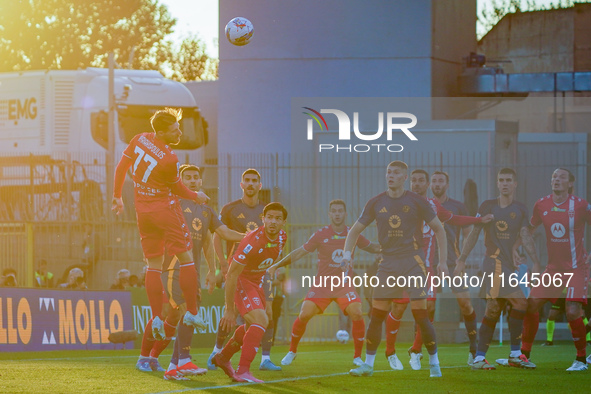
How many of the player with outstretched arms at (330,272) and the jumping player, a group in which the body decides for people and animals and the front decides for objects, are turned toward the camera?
1

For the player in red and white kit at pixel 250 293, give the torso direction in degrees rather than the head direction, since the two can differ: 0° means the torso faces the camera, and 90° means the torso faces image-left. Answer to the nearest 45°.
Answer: approximately 315°

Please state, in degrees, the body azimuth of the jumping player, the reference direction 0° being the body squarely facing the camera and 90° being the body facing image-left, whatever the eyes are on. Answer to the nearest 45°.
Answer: approximately 225°

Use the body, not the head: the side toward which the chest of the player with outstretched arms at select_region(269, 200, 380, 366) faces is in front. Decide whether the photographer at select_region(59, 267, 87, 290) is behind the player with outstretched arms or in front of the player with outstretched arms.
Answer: behind

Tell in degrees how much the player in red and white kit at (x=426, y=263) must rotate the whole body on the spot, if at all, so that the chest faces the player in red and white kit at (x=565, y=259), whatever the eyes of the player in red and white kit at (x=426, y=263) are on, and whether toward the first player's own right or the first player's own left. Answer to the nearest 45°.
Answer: approximately 135° to the first player's own left

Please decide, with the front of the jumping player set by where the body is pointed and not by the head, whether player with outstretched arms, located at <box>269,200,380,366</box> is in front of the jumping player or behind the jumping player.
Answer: in front

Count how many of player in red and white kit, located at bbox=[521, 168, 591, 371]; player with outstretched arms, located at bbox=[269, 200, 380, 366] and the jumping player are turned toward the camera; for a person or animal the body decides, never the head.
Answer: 2

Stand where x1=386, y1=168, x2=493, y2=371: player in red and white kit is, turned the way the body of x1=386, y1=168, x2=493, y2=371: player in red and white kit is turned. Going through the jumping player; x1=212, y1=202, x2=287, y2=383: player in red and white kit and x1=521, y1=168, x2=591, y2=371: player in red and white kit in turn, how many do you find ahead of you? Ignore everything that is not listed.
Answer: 2

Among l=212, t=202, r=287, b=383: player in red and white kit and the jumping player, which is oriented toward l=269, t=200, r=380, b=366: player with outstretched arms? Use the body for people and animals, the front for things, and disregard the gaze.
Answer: the jumping player

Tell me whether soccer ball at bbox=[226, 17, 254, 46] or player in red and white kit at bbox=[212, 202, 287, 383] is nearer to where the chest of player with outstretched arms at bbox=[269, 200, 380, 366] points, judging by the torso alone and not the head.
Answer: the player in red and white kit
